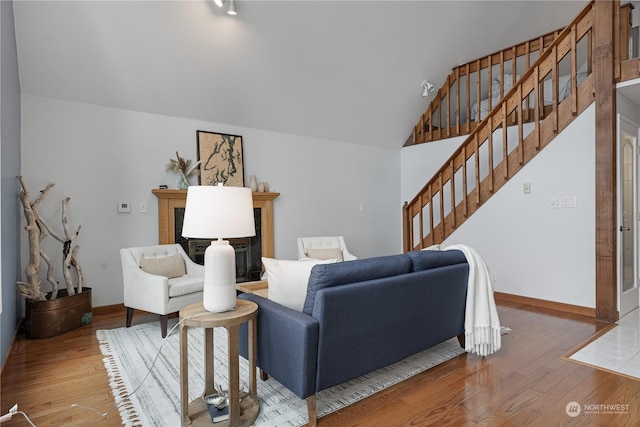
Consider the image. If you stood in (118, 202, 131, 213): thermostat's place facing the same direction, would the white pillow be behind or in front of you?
in front

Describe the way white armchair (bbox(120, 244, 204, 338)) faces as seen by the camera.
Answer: facing the viewer and to the right of the viewer

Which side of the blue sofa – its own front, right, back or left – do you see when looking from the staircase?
right

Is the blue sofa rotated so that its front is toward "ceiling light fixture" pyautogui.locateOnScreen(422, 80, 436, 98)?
no

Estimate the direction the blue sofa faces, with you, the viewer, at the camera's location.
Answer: facing away from the viewer and to the left of the viewer

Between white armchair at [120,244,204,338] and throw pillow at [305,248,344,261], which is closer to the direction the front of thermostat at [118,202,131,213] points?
the white armchair

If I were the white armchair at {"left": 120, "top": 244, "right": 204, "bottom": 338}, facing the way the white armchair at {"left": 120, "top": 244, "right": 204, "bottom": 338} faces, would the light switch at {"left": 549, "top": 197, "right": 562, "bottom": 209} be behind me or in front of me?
in front

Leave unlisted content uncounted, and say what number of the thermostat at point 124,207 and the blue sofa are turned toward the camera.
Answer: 1

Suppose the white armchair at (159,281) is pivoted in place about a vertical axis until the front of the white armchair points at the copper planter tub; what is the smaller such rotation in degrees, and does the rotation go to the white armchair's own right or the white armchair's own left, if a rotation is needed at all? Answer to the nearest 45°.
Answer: approximately 135° to the white armchair's own right

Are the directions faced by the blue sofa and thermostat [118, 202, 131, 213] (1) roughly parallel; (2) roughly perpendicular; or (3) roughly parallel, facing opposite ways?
roughly parallel, facing opposite ways

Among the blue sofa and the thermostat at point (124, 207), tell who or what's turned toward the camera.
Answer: the thermostat

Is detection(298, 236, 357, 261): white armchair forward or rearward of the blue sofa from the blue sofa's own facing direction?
forward

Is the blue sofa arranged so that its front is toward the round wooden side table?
no

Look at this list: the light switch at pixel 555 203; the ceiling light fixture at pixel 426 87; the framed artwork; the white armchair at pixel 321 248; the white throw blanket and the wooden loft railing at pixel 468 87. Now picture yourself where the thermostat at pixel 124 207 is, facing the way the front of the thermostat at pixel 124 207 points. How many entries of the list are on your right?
0

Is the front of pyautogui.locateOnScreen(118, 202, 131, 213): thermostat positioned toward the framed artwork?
no

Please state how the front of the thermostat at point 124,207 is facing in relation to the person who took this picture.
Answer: facing the viewer

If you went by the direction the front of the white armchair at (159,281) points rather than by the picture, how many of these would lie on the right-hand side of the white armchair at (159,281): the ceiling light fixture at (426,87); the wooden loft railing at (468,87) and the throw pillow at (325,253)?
0

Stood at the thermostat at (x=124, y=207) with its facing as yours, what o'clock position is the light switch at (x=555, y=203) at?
the light switch at (x=555, y=203) is roughly at 10 o'clock from the thermostat at (x=124, y=207).

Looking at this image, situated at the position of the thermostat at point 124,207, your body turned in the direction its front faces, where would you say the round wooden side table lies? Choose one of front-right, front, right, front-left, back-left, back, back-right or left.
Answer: front
